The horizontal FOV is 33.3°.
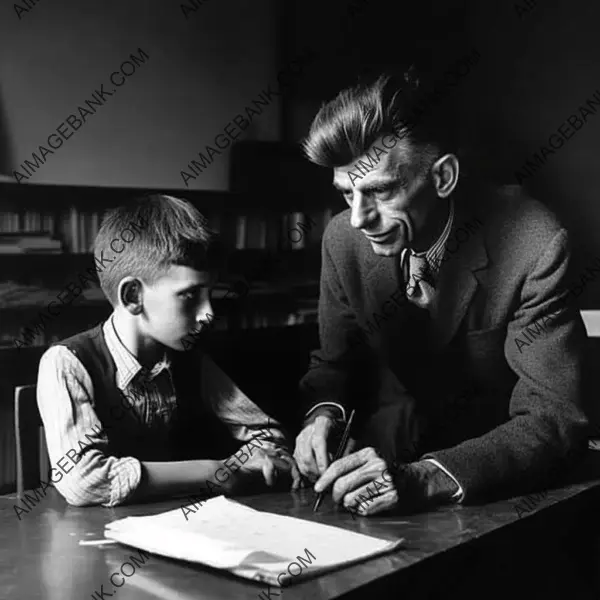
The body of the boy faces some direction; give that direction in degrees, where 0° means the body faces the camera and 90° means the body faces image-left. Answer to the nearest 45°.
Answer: approximately 315°

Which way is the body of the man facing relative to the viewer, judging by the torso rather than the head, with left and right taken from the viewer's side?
facing the viewer and to the left of the viewer

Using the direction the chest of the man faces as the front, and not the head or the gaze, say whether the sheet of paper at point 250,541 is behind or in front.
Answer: in front

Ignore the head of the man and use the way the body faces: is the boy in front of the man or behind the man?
in front

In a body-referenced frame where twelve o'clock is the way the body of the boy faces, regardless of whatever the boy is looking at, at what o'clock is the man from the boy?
The man is roughly at 10 o'clock from the boy.

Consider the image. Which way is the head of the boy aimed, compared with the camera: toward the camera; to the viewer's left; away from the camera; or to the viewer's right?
to the viewer's right

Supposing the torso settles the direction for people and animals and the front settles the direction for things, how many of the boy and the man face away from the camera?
0
